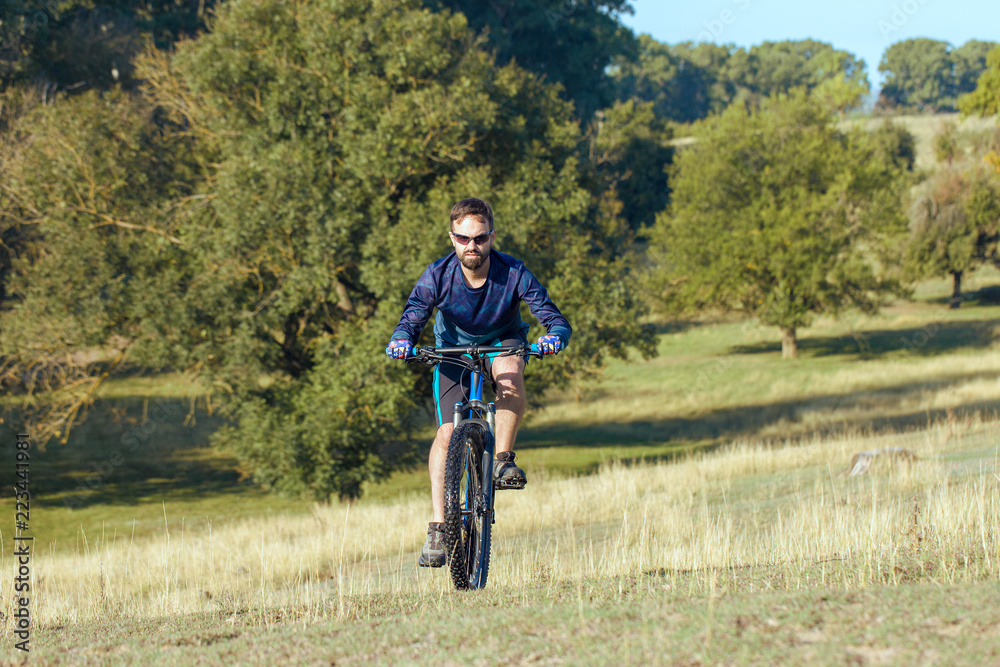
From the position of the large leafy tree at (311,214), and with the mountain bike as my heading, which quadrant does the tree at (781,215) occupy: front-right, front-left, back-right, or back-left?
back-left

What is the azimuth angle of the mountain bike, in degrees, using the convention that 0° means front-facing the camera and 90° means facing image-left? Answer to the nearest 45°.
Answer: approximately 0°

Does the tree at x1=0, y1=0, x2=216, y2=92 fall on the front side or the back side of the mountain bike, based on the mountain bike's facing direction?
on the back side

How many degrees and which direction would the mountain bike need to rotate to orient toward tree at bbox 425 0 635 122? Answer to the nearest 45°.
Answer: approximately 180°

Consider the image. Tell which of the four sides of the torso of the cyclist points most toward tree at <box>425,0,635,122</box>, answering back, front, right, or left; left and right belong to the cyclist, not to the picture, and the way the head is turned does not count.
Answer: back
